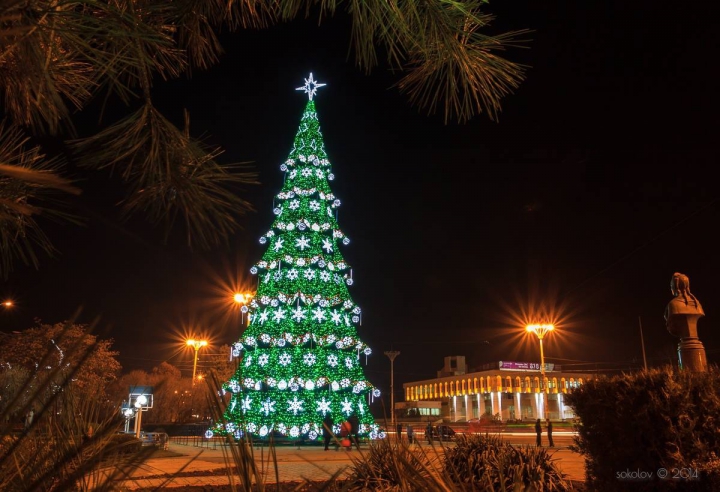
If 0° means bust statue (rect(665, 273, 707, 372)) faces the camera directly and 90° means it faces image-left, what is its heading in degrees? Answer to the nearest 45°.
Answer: approximately 135°

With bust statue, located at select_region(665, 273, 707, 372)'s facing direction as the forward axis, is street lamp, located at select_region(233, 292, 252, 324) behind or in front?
in front

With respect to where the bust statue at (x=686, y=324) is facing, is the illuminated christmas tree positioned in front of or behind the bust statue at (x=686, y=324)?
in front

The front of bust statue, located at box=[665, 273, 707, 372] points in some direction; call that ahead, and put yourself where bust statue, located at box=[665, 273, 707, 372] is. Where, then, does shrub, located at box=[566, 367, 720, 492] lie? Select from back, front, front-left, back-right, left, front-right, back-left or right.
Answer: back-left

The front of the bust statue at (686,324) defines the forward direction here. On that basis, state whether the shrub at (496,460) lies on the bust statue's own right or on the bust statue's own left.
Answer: on the bust statue's own left

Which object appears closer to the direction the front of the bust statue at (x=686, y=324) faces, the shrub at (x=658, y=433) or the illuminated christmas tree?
the illuminated christmas tree

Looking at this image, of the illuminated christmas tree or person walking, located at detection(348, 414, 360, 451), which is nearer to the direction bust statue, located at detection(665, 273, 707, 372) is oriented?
the illuminated christmas tree
